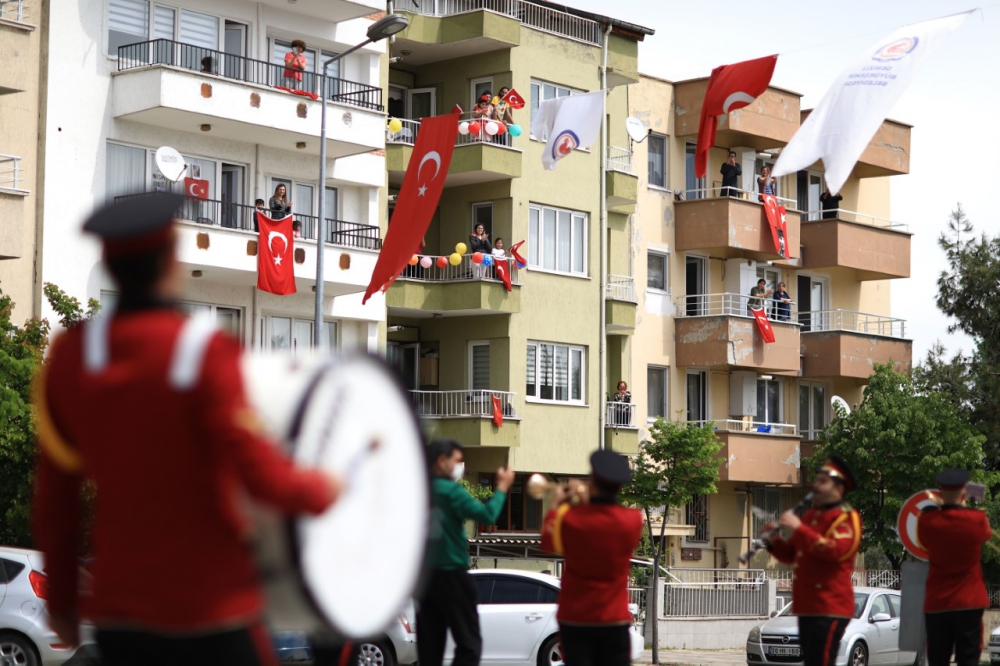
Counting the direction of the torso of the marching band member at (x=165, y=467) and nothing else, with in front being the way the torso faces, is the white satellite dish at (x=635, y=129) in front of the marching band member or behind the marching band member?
in front

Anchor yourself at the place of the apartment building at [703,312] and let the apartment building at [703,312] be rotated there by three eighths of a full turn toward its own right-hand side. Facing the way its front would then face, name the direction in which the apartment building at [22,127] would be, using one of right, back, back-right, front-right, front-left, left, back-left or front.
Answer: left

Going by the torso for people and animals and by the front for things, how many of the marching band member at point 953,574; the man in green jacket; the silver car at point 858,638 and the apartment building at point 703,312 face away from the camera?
1

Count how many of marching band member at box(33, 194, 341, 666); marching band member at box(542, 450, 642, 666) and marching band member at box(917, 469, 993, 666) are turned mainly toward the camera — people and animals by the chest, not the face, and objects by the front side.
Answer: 0

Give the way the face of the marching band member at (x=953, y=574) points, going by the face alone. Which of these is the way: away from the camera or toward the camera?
away from the camera

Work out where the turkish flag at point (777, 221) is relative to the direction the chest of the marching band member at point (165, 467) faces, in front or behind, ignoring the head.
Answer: in front

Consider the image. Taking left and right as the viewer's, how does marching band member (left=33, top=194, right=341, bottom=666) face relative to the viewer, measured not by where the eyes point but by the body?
facing away from the viewer and to the right of the viewer

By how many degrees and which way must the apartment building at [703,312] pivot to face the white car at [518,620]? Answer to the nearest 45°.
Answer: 0° — it already faces it

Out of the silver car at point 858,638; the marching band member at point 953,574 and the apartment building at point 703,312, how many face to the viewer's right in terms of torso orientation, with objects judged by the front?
0

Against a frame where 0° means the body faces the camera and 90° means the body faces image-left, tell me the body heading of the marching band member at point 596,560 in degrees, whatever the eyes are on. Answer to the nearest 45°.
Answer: approximately 135°

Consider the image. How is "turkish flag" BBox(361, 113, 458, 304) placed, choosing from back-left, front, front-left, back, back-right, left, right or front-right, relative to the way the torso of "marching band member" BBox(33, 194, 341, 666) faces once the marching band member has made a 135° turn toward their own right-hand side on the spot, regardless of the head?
back

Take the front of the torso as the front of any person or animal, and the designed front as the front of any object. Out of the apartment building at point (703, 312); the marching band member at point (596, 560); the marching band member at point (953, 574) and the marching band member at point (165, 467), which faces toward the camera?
the apartment building

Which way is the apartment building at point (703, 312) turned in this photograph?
toward the camera

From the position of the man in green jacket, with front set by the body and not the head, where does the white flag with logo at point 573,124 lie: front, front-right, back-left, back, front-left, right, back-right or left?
left

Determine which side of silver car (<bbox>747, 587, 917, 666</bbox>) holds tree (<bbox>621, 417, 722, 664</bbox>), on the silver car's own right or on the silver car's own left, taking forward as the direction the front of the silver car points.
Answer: on the silver car's own right

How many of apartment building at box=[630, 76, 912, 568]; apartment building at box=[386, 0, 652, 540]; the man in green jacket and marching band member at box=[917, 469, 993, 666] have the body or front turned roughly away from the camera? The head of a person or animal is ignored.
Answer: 1

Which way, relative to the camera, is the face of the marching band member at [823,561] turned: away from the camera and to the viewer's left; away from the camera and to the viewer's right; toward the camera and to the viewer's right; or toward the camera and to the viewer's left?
toward the camera and to the viewer's left
